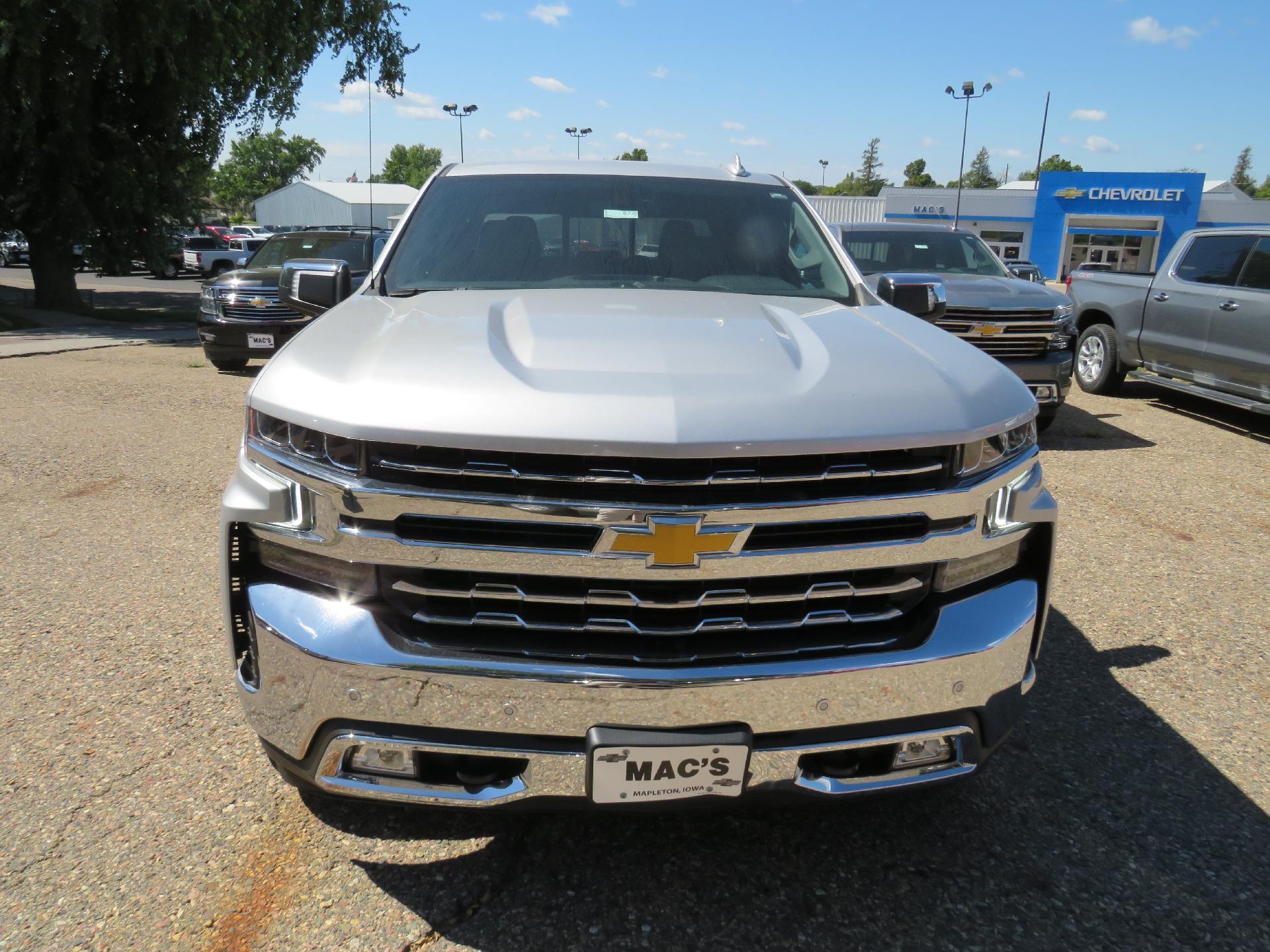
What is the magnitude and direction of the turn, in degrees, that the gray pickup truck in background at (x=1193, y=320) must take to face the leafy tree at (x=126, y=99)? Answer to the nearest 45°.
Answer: approximately 135° to its right

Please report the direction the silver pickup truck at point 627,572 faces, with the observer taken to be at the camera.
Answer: facing the viewer

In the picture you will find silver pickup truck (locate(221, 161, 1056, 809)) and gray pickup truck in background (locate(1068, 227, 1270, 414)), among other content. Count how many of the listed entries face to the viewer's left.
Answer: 0

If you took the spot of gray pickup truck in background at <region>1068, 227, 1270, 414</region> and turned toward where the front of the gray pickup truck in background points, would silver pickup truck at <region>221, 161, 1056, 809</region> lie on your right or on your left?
on your right

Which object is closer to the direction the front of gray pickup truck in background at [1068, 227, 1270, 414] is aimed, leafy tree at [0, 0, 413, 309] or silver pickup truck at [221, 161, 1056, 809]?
the silver pickup truck

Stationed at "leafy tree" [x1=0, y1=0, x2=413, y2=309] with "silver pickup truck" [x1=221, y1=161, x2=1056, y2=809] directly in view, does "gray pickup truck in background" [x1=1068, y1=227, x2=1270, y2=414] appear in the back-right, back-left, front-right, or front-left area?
front-left

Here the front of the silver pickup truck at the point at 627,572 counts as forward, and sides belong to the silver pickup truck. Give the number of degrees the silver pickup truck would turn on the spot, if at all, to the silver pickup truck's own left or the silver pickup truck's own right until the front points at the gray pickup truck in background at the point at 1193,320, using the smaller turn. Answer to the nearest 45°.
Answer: approximately 135° to the silver pickup truck's own left
